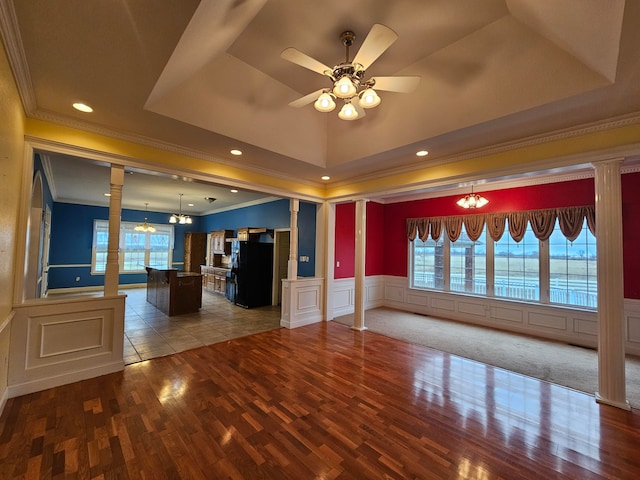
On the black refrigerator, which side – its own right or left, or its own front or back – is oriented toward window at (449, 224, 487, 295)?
left

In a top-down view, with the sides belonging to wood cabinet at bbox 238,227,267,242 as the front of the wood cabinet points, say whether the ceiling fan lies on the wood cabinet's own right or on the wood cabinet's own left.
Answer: on the wood cabinet's own left

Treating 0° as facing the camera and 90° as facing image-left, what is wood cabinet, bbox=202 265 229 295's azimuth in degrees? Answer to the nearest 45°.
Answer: approximately 45°

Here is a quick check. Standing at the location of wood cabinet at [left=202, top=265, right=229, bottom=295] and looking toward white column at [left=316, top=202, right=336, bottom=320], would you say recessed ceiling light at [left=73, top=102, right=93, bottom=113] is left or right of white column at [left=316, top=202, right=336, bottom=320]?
right

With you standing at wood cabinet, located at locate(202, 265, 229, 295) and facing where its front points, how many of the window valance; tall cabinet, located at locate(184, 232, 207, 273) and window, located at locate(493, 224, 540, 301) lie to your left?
2
